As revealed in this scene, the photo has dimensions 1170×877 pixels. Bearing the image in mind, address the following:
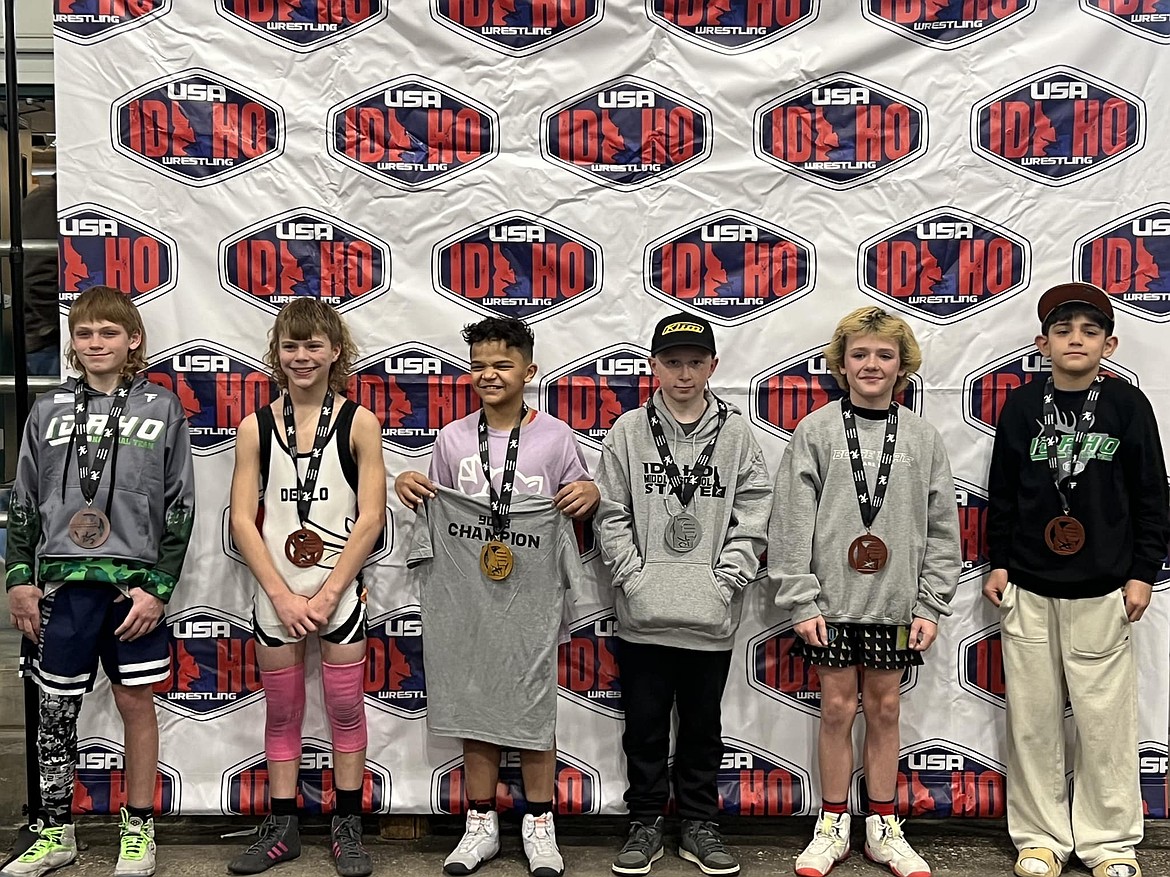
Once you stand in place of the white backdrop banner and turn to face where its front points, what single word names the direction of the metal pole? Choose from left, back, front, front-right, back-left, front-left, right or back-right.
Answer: right

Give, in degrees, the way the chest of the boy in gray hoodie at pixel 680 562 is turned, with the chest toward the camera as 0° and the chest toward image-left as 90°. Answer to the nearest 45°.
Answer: approximately 0°

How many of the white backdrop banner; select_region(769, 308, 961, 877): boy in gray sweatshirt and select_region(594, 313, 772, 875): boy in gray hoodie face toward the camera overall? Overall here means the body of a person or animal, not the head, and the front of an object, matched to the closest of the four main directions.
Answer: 3

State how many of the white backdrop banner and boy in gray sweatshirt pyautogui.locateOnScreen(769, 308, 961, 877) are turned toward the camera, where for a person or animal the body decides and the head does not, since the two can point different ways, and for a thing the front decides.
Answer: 2

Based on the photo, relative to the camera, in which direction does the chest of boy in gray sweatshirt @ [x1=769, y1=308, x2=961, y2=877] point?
toward the camera

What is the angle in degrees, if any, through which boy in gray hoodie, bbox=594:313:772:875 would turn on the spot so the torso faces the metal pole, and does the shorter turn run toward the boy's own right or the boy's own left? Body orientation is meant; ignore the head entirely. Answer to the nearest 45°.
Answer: approximately 90° to the boy's own right
